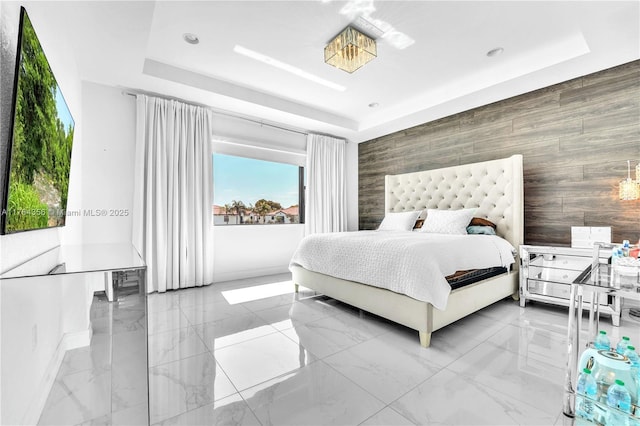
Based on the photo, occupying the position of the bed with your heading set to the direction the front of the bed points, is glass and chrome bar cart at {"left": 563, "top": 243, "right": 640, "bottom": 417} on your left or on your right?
on your left

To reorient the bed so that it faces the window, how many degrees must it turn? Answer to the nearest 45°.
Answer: approximately 45° to its right

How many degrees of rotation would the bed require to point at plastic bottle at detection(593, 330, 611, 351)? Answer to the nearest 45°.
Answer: approximately 45° to its left

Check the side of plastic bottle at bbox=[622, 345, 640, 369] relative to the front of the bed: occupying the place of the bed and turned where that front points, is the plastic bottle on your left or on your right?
on your left

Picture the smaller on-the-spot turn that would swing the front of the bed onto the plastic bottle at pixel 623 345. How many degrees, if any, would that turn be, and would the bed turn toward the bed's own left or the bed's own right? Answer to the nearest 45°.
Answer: approximately 45° to the bed's own left

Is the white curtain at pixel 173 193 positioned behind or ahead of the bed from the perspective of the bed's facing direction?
ahead

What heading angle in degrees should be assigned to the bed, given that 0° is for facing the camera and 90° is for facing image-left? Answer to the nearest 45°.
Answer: approximately 45°

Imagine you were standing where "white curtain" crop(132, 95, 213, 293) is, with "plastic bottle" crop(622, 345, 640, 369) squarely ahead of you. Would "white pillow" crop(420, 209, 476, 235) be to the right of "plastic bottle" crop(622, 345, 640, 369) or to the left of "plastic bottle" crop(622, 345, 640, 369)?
left

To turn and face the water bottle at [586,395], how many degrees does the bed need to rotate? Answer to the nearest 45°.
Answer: approximately 45° to its left
